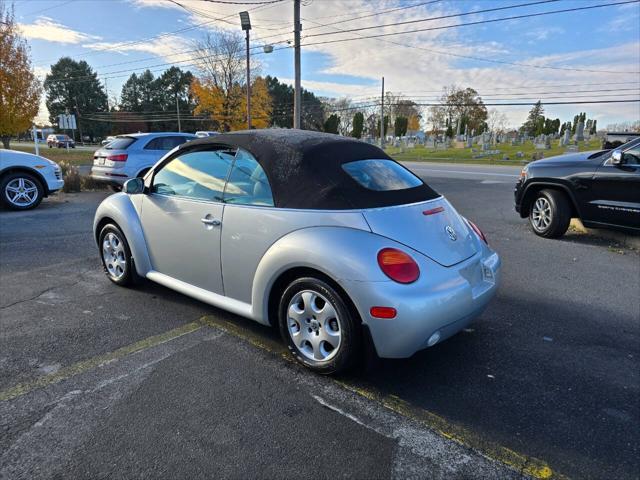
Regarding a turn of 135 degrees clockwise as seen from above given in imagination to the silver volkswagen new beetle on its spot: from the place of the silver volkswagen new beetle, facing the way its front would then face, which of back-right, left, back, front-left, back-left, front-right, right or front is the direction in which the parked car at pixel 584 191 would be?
front-left

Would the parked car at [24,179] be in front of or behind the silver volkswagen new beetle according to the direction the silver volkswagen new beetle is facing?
in front

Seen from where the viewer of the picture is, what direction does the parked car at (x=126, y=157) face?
facing away from the viewer and to the right of the viewer

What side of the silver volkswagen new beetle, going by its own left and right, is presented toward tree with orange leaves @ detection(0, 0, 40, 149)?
front

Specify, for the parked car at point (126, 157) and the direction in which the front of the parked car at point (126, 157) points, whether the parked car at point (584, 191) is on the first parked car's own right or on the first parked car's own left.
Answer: on the first parked car's own right

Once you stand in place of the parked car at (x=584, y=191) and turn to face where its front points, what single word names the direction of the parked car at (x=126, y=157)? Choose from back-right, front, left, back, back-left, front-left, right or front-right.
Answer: front

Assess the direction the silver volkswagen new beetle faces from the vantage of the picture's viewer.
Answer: facing away from the viewer and to the left of the viewer

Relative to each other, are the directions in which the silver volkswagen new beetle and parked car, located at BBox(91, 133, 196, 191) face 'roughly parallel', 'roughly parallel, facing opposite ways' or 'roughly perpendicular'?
roughly perpendicular

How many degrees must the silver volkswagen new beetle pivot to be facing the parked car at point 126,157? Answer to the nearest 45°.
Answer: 0° — it already faces it

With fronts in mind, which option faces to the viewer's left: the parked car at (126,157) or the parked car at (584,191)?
the parked car at (584,191)

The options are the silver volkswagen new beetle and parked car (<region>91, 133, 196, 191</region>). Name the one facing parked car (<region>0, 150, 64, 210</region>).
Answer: the silver volkswagen new beetle

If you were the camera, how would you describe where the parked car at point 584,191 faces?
facing to the left of the viewer

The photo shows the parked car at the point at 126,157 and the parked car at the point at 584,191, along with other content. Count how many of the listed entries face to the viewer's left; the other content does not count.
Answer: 1
